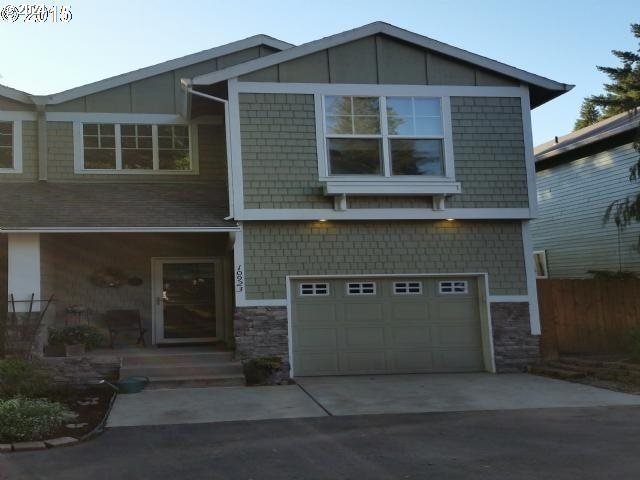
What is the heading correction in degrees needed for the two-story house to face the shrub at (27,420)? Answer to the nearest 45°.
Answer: approximately 45° to its right

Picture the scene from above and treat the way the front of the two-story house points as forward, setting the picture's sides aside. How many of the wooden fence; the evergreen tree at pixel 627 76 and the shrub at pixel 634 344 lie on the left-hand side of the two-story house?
3

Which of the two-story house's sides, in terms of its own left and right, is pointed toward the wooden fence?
left

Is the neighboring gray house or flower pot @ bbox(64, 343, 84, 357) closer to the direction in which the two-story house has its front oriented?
the flower pot

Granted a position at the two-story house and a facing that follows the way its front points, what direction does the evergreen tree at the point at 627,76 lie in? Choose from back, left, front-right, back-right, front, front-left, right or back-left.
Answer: left

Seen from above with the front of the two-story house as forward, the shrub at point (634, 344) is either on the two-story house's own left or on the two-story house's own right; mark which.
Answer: on the two-story house's own left

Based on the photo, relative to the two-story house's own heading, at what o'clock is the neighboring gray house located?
The neighboring gray house is roughly at 8 o'clock from the two-story house.

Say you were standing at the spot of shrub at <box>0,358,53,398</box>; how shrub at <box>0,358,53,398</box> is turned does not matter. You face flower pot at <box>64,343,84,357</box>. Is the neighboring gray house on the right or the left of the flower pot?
right

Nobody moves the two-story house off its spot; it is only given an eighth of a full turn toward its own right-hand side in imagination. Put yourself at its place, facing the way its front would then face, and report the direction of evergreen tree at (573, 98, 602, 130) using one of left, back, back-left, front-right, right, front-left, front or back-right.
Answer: back

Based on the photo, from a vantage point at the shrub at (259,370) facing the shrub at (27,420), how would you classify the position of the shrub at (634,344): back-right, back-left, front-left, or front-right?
back-left

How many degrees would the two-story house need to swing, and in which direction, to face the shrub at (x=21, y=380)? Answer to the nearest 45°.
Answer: approximately 45° to its right

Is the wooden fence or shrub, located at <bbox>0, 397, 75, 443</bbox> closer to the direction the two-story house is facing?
the shrub

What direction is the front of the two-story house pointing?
toward the camera
